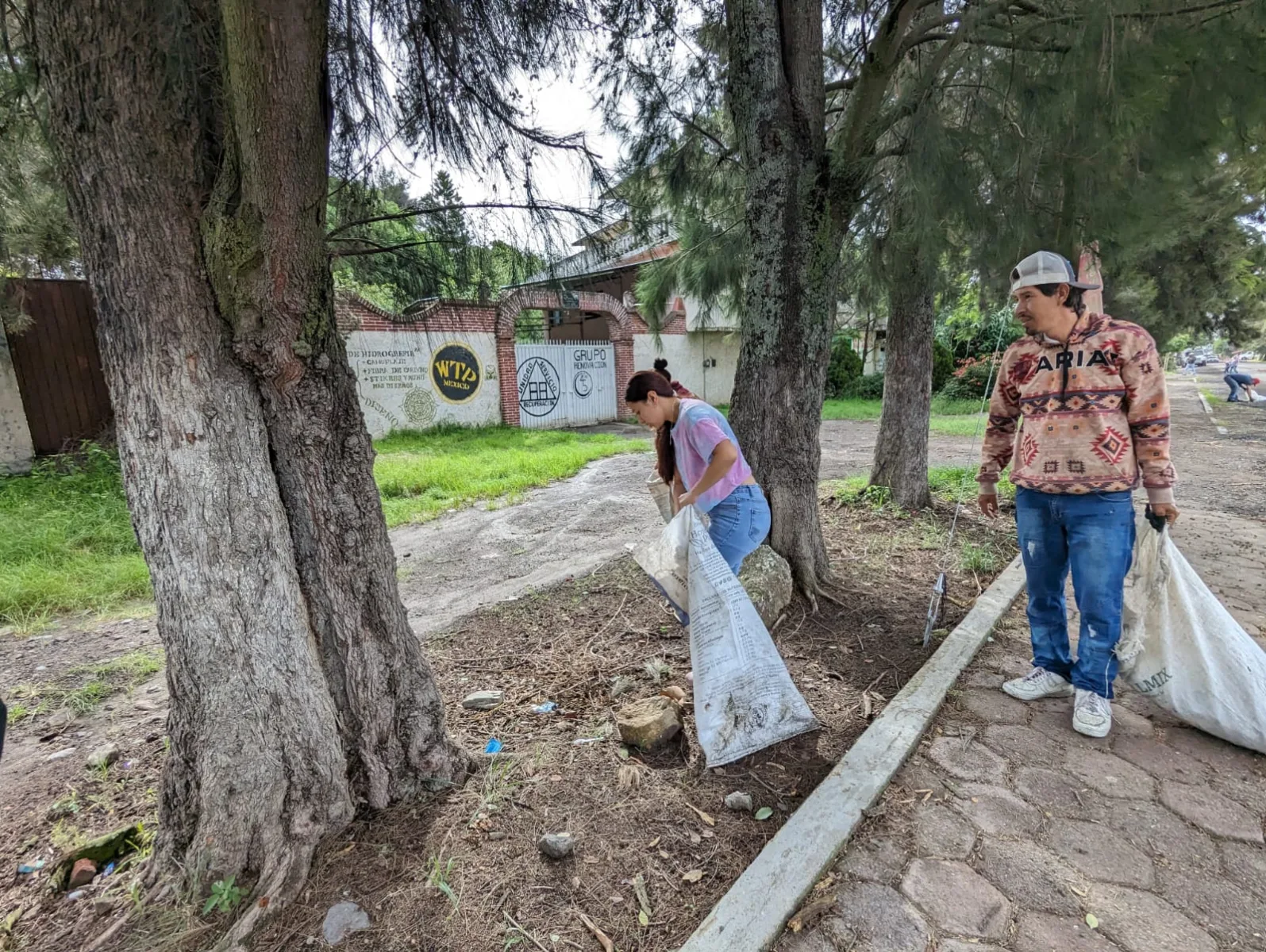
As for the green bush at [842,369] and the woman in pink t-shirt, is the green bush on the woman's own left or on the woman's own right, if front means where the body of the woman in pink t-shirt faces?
on the woman's own right

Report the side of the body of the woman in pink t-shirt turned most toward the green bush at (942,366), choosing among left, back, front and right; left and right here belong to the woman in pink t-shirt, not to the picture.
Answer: right

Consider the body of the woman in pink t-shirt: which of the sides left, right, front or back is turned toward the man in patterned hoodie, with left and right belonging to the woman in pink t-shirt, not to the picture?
back

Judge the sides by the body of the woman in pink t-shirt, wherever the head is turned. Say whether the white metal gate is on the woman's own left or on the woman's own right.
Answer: on the woman's own right

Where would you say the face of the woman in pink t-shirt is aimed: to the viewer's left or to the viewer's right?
to the viewer's left

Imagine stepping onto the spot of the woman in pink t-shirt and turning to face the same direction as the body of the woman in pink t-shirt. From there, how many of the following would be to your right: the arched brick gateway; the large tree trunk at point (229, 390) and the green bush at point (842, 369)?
2

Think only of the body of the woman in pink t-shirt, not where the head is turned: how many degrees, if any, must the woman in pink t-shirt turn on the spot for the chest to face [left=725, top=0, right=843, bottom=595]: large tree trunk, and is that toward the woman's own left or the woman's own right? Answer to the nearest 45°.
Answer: approximately 135° to the woman's own right

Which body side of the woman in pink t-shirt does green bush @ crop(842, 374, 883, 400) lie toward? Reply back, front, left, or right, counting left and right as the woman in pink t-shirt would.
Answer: right

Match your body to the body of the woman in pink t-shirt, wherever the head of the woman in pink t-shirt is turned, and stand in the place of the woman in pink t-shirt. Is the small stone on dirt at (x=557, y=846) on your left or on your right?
on your left

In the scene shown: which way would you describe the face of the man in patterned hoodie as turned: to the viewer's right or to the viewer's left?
to the viewer's left

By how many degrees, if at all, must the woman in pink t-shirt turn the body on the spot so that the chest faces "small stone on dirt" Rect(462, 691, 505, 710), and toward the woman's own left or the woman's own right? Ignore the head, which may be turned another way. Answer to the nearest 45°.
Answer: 0° — they already face it

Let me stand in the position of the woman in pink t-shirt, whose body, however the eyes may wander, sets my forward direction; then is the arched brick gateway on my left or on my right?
on my right

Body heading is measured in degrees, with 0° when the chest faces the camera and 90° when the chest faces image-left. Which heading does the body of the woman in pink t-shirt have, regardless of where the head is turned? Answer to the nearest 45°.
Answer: approximately 90°
